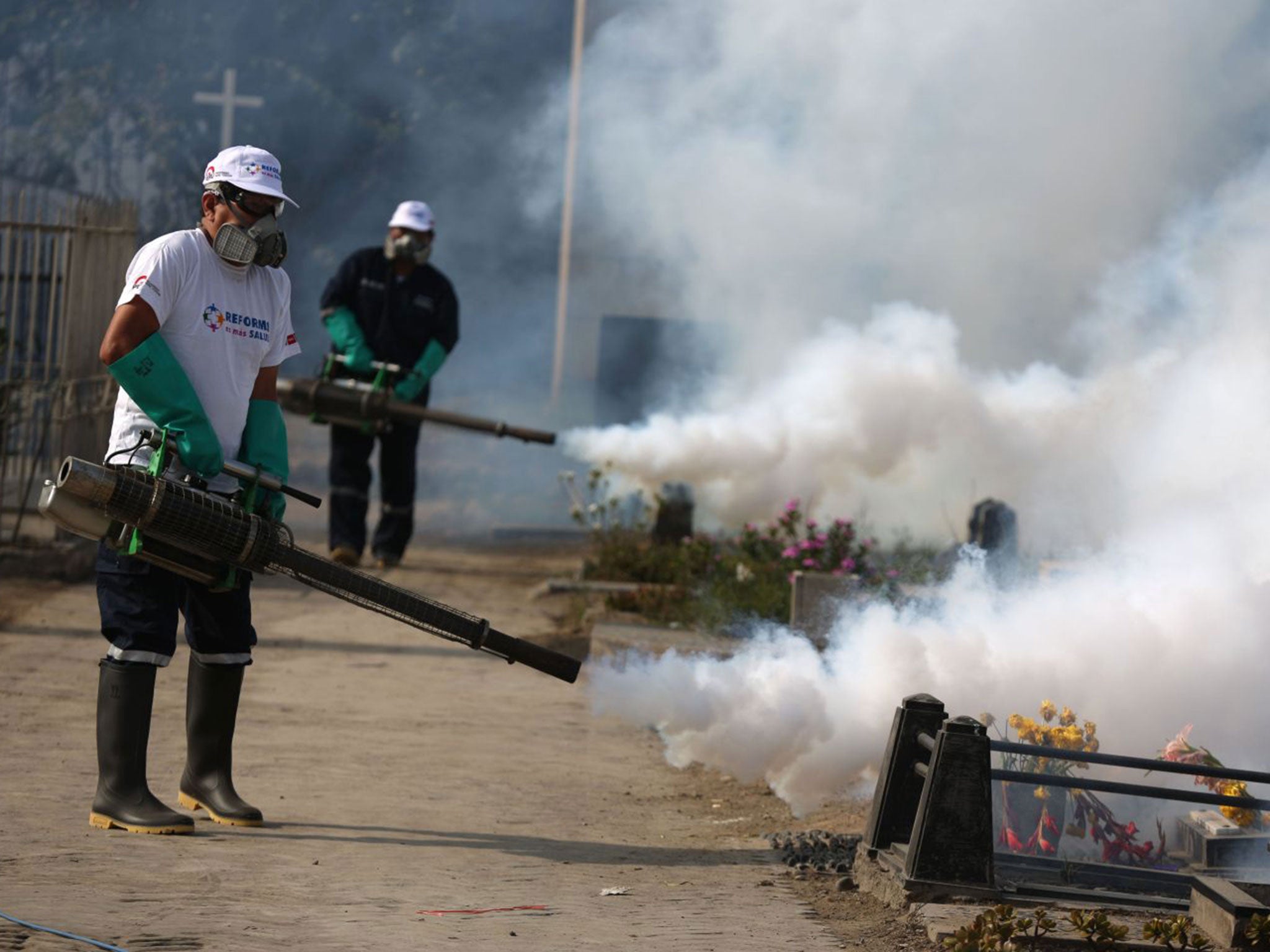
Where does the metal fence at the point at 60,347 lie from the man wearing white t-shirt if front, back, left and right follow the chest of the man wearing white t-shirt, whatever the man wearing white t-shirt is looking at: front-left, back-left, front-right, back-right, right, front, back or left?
back-left

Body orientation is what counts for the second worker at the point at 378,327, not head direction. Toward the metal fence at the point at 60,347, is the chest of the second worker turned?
no

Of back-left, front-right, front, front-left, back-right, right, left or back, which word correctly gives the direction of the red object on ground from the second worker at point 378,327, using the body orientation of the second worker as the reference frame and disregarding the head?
front

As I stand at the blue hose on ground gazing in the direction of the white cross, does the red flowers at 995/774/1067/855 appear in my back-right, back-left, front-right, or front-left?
front-right

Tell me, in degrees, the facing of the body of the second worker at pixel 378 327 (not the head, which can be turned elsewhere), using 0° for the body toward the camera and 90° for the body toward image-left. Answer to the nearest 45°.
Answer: approximately 0°

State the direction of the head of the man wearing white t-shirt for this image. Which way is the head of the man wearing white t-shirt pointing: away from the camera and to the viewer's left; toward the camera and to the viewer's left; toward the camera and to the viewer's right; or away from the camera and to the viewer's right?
toward the camera and to the viewer's right

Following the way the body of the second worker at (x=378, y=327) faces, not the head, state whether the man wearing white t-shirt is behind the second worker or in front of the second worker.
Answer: in front

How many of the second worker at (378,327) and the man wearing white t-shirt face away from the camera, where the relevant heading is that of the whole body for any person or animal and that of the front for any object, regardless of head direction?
0

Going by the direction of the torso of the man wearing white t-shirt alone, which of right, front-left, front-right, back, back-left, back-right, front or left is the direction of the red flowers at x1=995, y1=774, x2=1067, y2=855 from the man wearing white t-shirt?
front-left

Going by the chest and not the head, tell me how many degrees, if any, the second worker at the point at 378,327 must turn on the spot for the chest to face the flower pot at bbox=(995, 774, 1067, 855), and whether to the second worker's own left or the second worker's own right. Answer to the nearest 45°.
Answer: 0° — they already face it

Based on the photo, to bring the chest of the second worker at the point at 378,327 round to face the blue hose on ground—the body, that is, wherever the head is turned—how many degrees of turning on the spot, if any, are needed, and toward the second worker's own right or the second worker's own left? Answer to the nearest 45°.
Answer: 0° — they already face it

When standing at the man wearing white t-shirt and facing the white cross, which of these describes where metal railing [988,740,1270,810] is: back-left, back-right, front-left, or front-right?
back-right

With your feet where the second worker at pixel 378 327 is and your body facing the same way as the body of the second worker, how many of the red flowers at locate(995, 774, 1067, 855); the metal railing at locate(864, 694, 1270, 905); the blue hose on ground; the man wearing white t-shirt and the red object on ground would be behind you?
0

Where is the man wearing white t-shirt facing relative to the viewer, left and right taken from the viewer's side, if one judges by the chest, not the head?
facing the viewer and to the right of the viewer
